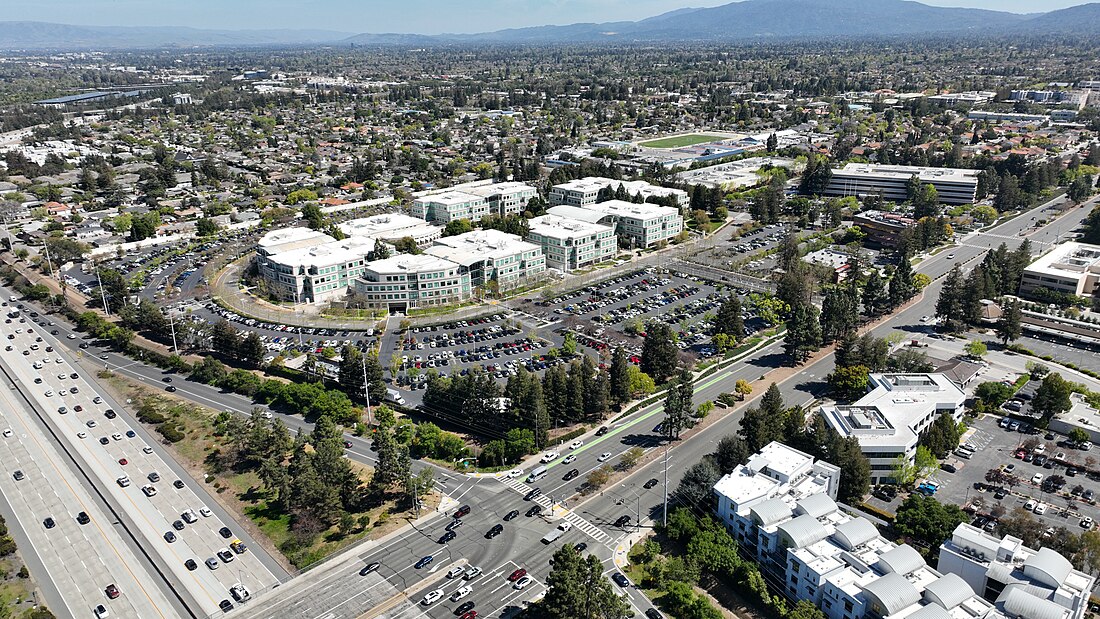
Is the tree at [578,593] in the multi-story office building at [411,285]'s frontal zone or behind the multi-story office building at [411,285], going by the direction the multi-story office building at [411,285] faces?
frontal zone

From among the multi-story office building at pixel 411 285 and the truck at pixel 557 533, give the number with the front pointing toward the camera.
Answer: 1

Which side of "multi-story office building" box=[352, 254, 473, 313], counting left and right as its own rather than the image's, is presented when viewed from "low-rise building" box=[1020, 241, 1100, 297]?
left

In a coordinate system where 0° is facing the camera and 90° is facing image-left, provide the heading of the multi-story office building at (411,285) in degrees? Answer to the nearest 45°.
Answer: approximately 0°

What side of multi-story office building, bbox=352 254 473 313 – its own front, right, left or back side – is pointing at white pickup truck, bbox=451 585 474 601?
front
